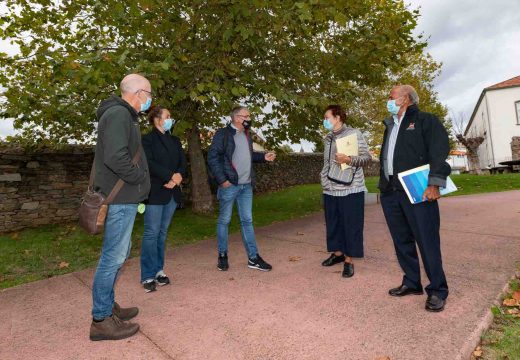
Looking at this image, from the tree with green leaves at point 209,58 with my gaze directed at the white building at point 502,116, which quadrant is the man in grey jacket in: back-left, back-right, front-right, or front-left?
back-right

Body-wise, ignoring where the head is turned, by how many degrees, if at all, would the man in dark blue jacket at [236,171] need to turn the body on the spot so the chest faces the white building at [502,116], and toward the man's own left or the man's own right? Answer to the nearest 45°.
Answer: approximately 90° to the man's own left

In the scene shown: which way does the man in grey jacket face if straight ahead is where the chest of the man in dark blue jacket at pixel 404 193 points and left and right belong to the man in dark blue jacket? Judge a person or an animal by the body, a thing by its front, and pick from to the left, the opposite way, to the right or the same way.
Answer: the opposite way

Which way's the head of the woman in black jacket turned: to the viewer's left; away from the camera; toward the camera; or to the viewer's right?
to the viewer's right

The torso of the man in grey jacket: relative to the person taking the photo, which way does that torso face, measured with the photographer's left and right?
facing to the right of the viewer

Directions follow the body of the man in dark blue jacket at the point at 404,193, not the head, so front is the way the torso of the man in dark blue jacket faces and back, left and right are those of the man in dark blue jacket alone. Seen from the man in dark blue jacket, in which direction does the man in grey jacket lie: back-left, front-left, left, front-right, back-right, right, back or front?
front

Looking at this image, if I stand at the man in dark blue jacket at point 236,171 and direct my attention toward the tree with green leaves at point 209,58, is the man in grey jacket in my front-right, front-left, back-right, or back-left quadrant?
back-left

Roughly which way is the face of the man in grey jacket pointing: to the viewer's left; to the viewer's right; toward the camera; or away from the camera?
to the viewer's right

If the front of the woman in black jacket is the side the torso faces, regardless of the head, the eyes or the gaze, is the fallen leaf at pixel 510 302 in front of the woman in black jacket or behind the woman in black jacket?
in front

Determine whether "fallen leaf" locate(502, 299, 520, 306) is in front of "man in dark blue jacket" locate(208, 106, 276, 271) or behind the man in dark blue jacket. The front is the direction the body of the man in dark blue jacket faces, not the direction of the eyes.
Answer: in front

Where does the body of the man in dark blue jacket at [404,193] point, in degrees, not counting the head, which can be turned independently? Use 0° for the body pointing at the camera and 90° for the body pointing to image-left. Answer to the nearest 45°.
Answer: approximately 45°
